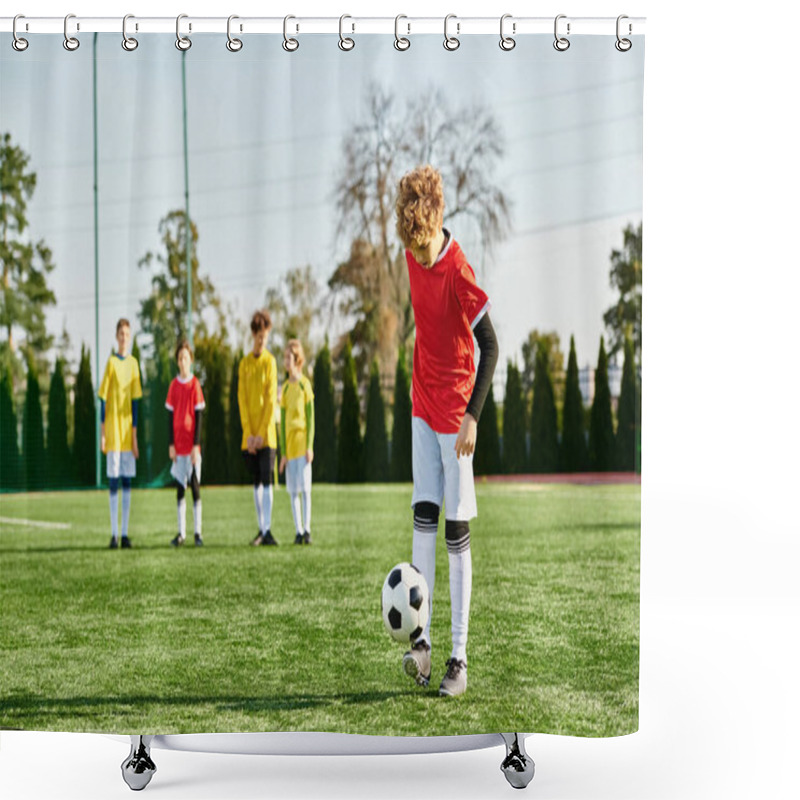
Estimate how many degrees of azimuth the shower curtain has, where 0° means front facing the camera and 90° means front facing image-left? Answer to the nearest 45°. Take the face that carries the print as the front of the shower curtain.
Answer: approximately 0°
